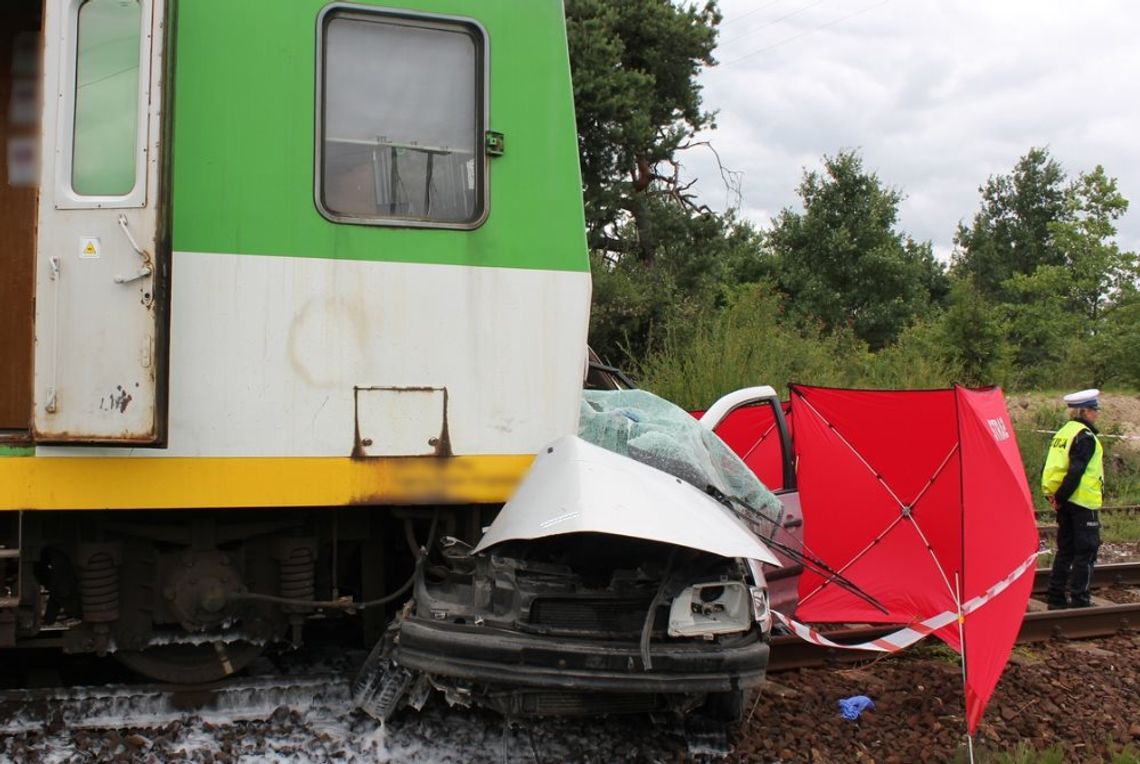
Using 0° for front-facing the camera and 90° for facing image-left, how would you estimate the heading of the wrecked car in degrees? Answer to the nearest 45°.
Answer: approximately 0°

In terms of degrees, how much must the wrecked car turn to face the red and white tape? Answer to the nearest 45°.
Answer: approximately 135° to its left

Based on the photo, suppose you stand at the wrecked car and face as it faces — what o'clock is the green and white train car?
The green and white train car is roughly at 3 o'clock from the wrecked car.

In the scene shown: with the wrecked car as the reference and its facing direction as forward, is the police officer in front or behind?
behind
